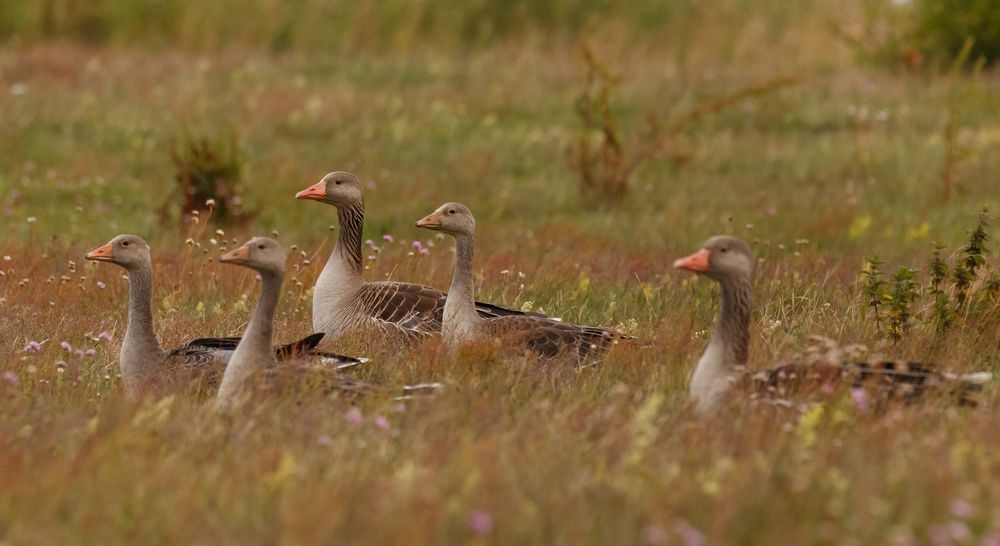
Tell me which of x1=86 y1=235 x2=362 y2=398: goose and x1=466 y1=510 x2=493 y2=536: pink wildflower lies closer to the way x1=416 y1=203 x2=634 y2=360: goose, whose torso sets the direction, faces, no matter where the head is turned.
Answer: the goose

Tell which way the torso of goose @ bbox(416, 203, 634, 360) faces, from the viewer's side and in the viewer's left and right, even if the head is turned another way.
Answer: facing to the left of the viewer

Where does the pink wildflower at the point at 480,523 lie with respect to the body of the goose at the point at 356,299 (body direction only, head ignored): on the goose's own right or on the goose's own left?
on the goose's own left

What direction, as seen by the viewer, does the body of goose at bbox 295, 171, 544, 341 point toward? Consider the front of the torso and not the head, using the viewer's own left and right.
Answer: facing to the left of the viewer

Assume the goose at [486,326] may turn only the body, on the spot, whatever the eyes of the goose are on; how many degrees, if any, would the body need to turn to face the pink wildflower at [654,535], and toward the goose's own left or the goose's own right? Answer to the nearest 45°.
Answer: approximately 90° to the goose's own left

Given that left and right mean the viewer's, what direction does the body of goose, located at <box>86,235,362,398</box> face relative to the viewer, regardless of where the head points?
facing to the left of the viewer

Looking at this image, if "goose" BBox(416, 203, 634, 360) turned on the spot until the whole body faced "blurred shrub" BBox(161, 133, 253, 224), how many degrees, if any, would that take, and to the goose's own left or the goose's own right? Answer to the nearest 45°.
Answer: approximately 45° to the goose's own right

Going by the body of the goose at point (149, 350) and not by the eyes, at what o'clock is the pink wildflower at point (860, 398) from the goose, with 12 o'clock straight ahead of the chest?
The pink wildflower is roughly at 7 o'clock from the goose.

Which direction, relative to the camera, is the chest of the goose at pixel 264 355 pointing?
to the viewer's left
